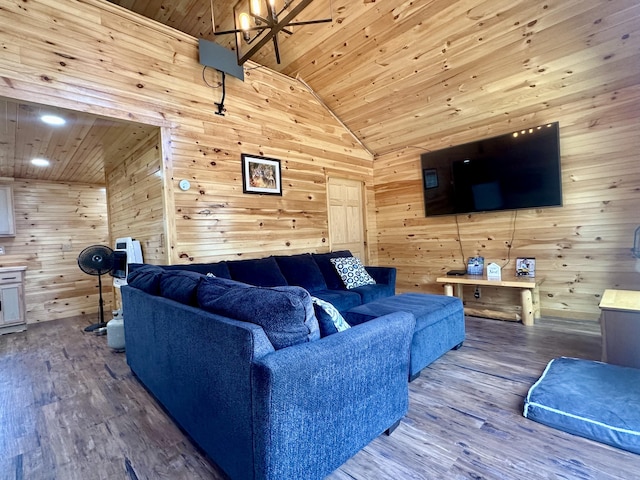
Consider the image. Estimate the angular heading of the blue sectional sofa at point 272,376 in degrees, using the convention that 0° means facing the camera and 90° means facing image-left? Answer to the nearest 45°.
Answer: approximately 225°

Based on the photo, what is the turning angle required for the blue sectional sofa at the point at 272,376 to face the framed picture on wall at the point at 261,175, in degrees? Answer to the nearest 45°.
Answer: approximately 45° to its left

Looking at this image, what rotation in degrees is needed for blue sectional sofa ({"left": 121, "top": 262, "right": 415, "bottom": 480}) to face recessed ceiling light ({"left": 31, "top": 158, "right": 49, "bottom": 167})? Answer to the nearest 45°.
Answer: approximately 90° to its left

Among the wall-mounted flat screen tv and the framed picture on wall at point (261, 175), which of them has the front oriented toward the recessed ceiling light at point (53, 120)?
the wall-mounted flat screen tv

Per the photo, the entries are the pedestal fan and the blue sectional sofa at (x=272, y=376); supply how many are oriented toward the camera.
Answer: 1

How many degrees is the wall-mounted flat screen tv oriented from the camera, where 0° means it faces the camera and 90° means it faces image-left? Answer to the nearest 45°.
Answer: approximately 45°

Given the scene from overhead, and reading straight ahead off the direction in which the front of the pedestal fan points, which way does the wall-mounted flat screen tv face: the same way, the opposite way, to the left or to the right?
to the right

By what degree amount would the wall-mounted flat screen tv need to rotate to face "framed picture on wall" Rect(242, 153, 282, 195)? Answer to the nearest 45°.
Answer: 0° — it already faces it

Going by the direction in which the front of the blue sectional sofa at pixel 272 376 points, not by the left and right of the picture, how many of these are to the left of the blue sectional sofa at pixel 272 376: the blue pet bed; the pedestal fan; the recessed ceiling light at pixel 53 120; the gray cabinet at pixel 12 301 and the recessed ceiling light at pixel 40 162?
4

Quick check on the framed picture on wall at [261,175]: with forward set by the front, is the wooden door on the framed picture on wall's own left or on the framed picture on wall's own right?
on the framed picture on wall's own left

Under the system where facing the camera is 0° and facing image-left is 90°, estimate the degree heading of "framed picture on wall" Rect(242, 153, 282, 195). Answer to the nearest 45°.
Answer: approximately 315°

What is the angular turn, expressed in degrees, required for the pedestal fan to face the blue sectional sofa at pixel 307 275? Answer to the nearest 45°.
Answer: approximately 45° to its left

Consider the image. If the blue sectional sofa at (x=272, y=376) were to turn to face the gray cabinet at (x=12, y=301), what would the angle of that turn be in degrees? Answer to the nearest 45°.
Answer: approximately 90° to its left
